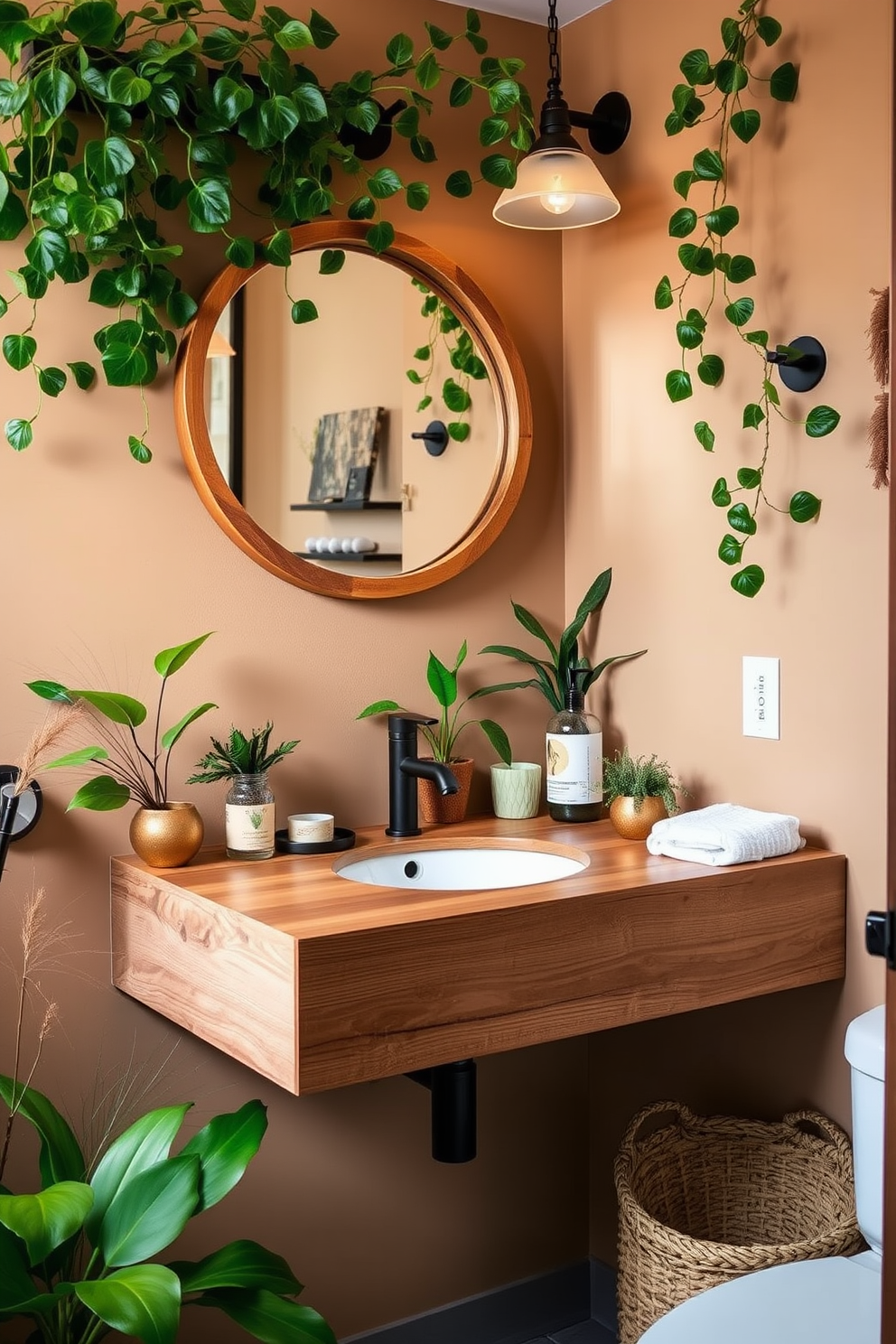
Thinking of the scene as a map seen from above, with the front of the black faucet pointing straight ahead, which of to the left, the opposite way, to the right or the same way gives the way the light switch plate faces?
to the right

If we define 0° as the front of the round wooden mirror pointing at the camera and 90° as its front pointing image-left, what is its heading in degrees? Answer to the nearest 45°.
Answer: approximately 315°

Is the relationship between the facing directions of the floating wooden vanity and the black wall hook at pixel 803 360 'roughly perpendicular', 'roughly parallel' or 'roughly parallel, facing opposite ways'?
roughly perpendicular

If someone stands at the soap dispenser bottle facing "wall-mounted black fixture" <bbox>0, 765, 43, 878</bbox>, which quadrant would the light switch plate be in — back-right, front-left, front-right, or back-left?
back-left
